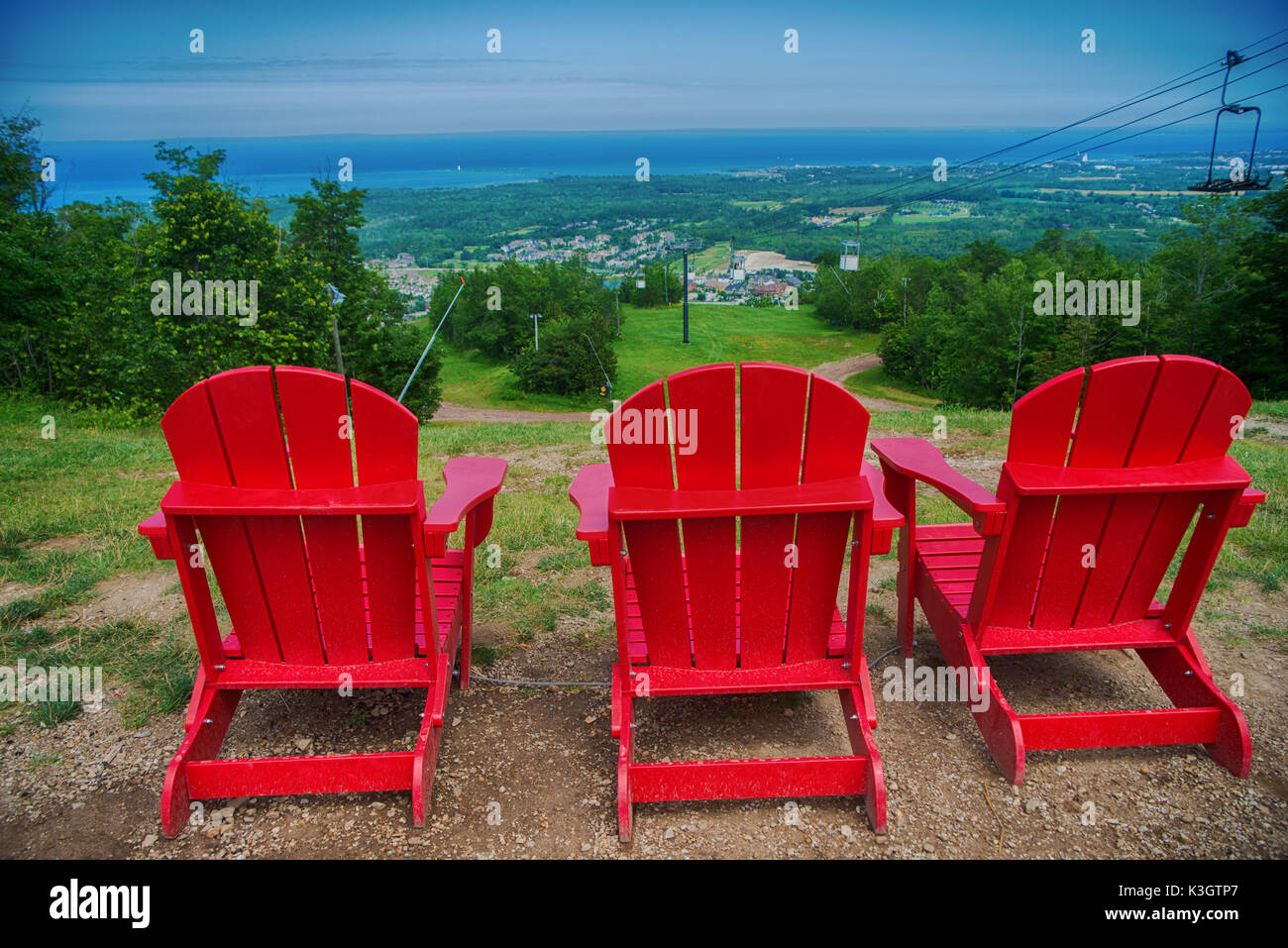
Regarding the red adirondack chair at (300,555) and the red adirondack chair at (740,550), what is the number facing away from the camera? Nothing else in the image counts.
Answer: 2

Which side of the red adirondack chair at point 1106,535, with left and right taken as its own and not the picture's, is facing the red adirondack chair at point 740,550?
left

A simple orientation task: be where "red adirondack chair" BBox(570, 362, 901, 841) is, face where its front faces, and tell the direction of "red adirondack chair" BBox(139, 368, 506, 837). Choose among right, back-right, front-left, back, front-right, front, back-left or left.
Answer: left

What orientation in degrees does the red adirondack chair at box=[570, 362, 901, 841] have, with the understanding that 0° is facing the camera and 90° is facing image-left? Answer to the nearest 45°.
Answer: approximately 180°

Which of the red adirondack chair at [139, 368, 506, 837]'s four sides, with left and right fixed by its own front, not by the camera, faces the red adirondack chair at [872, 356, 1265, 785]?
right

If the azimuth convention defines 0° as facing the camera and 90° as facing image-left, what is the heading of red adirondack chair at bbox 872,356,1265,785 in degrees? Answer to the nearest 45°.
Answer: approximately 135°

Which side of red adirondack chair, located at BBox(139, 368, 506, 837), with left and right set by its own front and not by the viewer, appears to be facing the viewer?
back

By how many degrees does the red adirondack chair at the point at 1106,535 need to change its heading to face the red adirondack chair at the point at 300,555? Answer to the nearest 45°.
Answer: approximately 90° to its left
